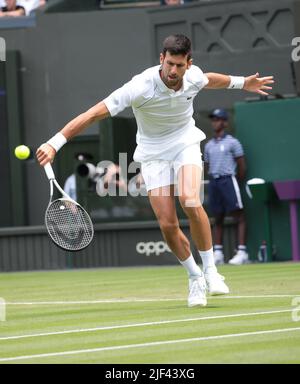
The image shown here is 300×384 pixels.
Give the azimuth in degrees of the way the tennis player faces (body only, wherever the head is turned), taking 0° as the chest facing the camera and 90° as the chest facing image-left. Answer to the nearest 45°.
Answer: approximately 0°
